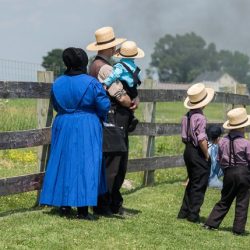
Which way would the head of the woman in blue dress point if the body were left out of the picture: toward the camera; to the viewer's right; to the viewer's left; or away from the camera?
away from the camera

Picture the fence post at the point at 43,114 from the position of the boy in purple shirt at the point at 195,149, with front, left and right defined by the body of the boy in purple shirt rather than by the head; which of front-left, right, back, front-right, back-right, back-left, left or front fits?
back-left

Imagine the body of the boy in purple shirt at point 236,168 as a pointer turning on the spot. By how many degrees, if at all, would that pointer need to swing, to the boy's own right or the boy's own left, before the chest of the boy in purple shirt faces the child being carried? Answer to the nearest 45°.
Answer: approximately 90° to the boy's own left

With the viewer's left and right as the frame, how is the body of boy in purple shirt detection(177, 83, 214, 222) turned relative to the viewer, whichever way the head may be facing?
facing away from the viewer and to the right of the viewer

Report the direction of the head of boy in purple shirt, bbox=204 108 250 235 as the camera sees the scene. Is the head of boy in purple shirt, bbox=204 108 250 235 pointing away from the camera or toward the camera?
away from the camera

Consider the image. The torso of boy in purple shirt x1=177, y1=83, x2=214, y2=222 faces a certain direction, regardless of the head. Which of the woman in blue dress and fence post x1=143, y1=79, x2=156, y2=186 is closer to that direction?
the fence post

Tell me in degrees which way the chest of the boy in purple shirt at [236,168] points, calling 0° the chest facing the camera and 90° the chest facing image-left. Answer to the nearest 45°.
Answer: approximately 180°

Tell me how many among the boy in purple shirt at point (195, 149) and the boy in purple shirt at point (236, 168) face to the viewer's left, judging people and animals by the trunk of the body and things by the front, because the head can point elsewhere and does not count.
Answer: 0
